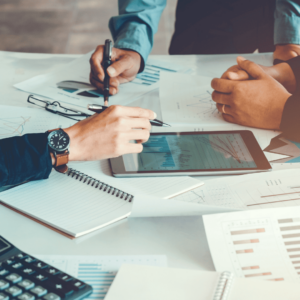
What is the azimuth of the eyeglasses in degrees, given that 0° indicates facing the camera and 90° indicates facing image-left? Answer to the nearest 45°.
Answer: approximately 45°
